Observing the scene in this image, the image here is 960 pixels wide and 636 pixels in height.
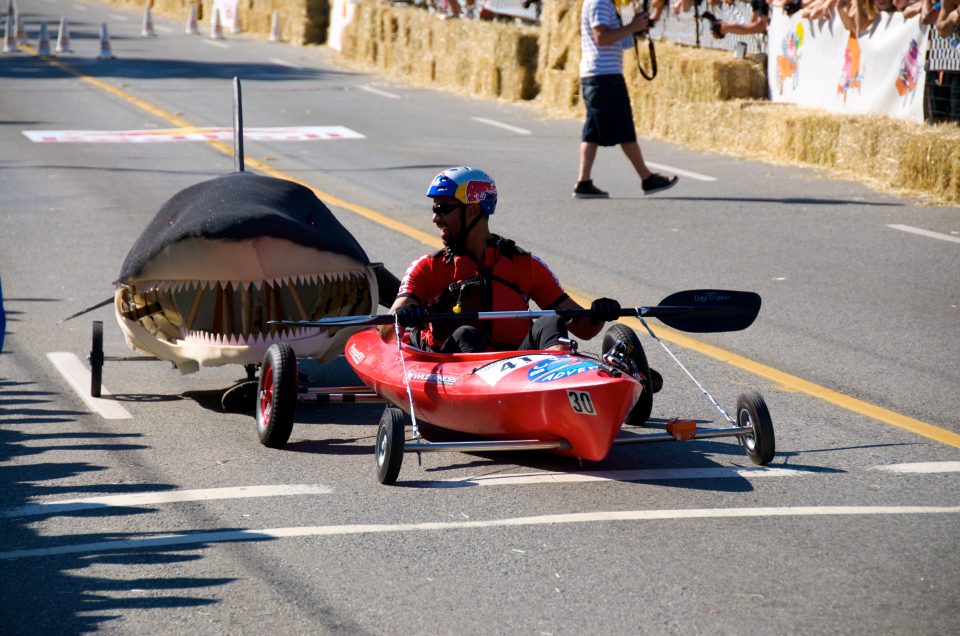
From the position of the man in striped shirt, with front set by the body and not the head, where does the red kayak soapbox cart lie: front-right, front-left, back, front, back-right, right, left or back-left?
right

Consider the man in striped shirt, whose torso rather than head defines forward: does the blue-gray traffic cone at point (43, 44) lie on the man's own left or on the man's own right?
on the man's own left

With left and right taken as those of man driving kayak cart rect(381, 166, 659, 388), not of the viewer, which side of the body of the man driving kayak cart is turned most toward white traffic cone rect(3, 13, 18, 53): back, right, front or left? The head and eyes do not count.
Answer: back

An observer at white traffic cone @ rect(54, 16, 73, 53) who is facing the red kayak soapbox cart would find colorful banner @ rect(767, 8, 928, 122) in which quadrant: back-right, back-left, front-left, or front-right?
front-left

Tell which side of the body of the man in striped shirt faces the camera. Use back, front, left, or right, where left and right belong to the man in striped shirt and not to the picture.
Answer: right

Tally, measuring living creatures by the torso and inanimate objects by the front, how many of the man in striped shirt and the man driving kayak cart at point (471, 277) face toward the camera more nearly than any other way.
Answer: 1

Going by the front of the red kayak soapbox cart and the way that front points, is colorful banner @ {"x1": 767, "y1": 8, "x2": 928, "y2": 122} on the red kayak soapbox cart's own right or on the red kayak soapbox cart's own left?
on the red kayak soapbox cart's own left

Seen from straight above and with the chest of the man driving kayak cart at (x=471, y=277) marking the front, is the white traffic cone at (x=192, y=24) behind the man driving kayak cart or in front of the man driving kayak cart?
behind

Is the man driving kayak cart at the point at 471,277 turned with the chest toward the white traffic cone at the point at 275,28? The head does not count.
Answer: no

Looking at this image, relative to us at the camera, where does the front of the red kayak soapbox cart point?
facing the viewer and to the right of the viewer

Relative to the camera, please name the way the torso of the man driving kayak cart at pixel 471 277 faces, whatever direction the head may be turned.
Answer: toward the camera
